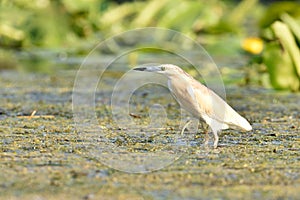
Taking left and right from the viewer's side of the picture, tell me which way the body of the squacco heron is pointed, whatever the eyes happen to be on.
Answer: facing to the left of the viewer
